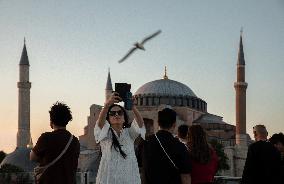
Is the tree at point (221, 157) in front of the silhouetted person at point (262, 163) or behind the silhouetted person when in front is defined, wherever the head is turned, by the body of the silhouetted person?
in front

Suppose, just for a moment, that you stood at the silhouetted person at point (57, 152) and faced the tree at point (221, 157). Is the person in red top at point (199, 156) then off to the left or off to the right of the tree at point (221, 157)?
right

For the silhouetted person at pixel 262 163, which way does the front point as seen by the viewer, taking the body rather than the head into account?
away from the camera

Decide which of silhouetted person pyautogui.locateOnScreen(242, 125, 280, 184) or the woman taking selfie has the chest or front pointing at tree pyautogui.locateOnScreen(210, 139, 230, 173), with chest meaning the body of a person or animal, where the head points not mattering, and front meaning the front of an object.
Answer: the silhouetted person

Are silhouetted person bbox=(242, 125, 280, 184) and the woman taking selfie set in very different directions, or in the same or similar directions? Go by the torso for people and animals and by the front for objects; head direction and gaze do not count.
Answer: very different directions

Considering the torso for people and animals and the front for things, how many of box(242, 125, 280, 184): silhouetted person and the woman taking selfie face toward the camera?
1

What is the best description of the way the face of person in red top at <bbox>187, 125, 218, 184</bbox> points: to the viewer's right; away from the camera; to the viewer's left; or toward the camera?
away from the camera

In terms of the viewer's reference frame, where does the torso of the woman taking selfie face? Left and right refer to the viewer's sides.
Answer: facing the viewer

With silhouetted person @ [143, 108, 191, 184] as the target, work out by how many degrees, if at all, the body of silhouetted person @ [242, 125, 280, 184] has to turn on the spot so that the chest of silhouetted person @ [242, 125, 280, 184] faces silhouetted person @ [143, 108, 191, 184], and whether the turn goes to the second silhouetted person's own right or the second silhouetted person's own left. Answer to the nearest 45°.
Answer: approximately 135° to the second silhouetted person's own left

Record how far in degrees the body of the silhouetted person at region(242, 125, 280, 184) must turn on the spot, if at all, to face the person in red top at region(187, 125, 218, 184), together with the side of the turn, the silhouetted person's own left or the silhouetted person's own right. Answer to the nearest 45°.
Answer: approximately 135° to the silhouetted person's own left
